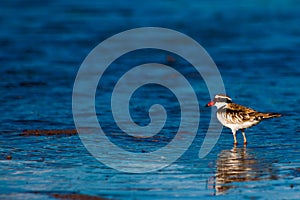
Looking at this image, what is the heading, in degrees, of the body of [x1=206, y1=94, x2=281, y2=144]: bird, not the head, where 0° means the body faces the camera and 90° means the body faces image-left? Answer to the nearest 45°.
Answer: approximately 90°
